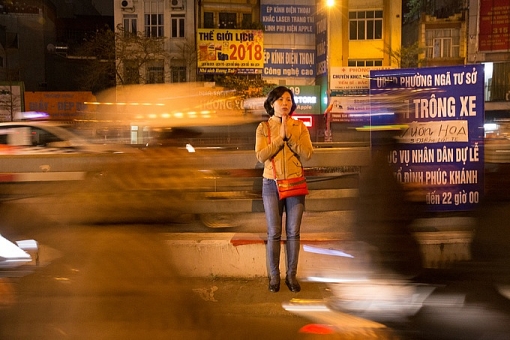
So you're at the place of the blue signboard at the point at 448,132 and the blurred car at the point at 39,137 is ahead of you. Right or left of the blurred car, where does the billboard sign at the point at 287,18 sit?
right

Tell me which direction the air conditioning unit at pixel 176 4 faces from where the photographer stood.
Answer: facing the viewer

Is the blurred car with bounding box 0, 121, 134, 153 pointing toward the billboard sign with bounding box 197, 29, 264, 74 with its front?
no

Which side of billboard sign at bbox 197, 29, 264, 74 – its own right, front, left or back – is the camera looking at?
front

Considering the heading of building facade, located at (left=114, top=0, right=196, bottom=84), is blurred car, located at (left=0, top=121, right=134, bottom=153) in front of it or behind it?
in front

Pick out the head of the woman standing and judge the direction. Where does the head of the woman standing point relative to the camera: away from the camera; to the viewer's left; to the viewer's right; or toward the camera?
toward the camera

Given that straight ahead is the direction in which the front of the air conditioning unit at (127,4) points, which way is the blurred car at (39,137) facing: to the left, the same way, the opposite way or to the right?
to the left

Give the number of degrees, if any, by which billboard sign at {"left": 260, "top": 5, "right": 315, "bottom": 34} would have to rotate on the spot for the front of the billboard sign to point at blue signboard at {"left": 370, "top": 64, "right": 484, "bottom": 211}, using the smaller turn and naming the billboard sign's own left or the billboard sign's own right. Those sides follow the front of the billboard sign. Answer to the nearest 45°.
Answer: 0° — it already faces it

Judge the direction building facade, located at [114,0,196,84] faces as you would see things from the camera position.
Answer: facing the viewer

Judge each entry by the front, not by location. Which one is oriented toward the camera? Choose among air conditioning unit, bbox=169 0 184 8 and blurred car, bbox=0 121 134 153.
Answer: the air conditioning unit

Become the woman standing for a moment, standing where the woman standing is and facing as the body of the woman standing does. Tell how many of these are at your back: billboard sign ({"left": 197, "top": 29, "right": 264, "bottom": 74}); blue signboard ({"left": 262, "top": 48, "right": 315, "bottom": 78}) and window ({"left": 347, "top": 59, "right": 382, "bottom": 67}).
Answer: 3

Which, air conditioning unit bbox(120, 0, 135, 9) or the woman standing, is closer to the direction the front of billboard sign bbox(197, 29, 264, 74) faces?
the woman standing

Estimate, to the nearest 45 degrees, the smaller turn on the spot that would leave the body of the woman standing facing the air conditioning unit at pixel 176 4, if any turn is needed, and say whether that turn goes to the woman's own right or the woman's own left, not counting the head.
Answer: approximately 180°

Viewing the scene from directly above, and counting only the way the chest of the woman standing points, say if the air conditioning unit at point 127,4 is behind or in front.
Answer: behind

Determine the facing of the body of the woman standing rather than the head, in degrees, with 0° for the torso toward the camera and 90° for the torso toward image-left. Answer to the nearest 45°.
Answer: approximately 0°

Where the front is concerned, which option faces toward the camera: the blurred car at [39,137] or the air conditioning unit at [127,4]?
the air conditioning unit

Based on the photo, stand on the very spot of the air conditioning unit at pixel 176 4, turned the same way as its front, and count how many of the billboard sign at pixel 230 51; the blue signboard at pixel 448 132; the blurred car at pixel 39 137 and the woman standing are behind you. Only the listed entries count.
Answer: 0

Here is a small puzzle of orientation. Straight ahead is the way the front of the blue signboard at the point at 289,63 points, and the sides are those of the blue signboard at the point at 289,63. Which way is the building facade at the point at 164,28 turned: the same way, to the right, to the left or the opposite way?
the same way

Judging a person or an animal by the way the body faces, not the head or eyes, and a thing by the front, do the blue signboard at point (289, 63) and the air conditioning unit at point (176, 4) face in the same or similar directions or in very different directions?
same or similar directions

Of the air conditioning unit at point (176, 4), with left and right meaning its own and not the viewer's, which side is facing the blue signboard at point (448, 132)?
front

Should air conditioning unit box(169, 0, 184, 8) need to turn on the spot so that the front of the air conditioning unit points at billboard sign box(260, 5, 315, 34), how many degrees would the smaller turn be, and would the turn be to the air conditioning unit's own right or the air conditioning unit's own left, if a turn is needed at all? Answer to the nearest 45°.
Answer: approximately 90° to the air conditioning unit's own left
